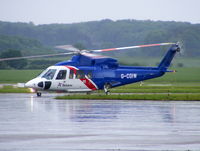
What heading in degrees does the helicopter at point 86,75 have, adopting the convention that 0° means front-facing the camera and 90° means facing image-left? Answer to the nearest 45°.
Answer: approximately 90°
